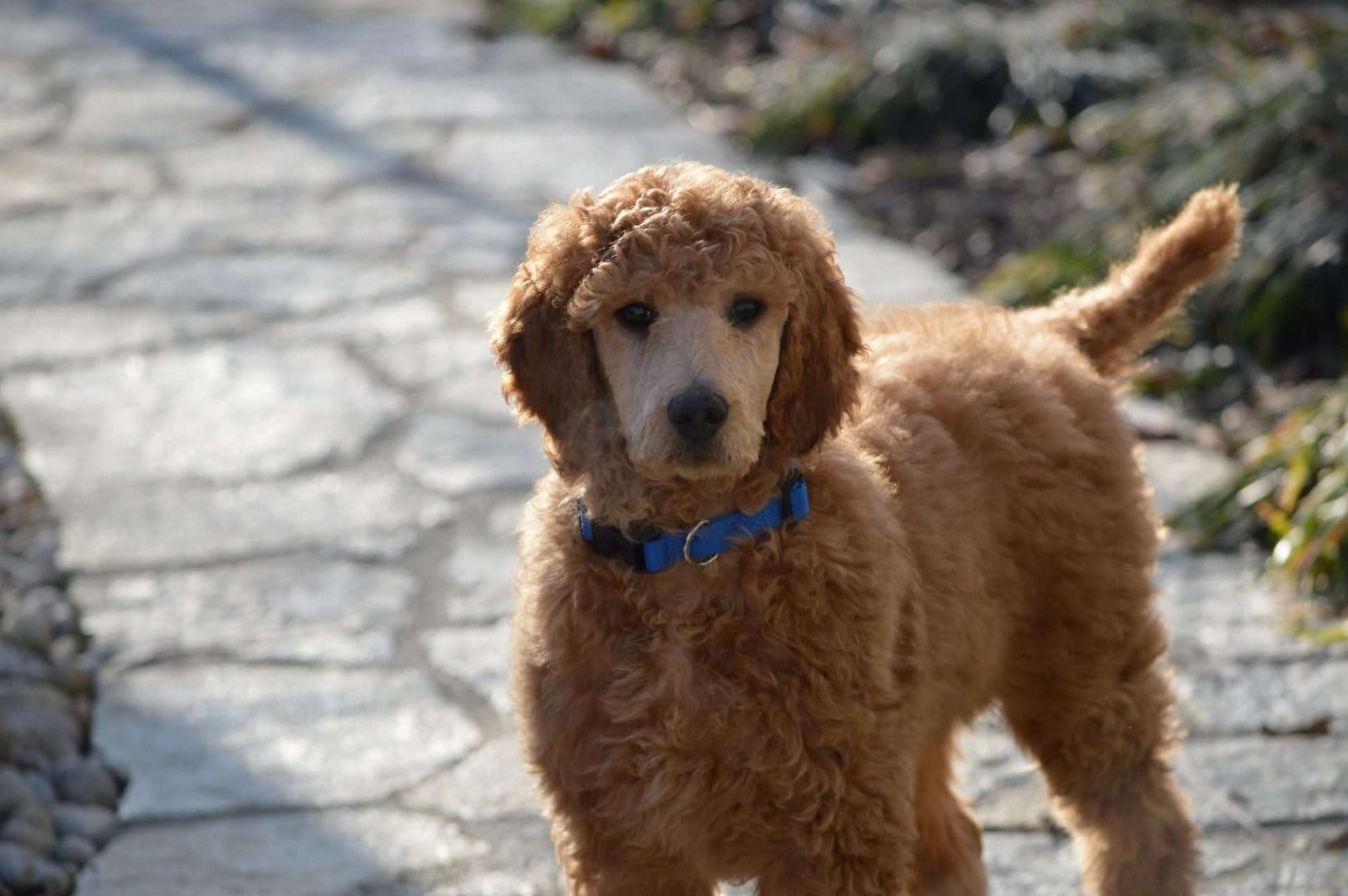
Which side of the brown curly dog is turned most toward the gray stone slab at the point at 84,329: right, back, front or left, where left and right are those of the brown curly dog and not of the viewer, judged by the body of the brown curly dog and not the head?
right

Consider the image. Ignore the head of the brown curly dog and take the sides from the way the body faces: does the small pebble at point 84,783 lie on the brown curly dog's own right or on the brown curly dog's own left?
on the brown curly dog's own right

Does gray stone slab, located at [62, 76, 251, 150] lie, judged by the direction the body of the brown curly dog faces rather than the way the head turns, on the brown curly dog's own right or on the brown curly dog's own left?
on the brown curly dog's own right

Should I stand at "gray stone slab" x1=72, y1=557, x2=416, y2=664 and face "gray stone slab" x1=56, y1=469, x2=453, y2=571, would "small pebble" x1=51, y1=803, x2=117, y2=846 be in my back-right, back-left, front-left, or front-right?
back-left

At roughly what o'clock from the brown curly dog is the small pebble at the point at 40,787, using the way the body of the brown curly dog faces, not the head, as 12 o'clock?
The small pebble is roughly at 2 o'clock from the brown curly dog.

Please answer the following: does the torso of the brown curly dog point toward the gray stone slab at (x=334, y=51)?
no

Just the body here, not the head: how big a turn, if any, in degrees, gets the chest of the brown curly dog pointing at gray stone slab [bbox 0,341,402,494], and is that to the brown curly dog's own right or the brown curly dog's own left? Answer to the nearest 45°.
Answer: approximately 90° to the brown curly dog's own right

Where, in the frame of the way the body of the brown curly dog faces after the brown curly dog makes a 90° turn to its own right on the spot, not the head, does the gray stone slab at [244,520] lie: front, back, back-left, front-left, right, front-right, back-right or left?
front

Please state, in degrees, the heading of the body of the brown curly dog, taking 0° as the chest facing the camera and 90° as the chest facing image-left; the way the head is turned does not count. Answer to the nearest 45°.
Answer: approximately 45°

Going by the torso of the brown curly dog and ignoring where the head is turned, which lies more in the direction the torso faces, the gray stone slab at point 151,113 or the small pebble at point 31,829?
the small pebble

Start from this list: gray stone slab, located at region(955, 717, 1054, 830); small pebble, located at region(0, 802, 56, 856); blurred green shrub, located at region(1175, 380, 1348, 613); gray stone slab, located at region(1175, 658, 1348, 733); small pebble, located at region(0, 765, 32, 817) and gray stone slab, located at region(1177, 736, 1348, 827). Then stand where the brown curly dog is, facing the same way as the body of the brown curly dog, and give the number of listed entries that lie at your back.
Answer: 4

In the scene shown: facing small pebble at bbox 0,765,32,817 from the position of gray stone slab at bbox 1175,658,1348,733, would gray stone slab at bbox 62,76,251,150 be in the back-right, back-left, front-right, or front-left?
front-right

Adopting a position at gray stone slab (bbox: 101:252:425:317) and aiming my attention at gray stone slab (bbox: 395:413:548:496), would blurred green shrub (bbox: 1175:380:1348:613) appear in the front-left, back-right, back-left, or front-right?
front-left

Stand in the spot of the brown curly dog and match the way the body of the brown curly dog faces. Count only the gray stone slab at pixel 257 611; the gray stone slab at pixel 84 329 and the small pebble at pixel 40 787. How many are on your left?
0

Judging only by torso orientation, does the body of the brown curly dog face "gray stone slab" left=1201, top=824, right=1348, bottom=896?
no

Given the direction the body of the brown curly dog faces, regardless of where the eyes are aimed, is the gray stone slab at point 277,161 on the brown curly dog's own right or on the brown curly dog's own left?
on the brown curly dog's own right

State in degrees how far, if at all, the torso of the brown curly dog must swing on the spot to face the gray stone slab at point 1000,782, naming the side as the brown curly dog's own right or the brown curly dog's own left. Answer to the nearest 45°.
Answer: approximately 180°

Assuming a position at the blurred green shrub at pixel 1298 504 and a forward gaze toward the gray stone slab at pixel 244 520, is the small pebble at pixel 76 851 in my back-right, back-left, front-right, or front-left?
front-left
